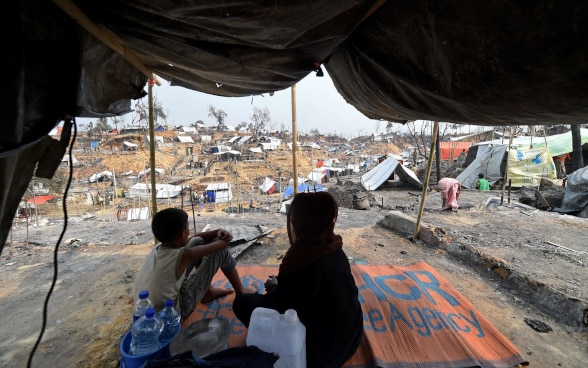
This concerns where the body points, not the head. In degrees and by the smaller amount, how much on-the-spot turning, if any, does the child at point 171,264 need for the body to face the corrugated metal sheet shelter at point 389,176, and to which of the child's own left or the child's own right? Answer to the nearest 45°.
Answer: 0° — they already face it

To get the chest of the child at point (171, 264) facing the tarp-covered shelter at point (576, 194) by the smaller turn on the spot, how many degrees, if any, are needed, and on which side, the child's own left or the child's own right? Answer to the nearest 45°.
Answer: approximately 45° to the child's own right

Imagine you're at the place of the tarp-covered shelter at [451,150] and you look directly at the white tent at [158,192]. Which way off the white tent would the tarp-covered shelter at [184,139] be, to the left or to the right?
right

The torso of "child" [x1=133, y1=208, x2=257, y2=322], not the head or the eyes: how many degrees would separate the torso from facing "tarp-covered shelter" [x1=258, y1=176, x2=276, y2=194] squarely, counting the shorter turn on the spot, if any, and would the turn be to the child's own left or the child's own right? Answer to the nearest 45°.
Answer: approximately 45° to the child's own left

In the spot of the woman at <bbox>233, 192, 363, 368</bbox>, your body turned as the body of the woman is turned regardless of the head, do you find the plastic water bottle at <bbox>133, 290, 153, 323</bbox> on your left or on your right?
on your left

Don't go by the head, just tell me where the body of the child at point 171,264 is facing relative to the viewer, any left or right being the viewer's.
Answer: facing away from the viewer and to the right of the viewer

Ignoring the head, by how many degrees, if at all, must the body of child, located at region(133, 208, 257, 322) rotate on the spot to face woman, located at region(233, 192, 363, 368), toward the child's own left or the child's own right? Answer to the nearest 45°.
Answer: approximately 90° to the child's own right

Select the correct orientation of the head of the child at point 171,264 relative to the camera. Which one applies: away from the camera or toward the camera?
away from the camera

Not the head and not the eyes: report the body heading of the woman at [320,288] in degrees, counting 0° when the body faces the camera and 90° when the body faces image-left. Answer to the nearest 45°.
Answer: approximately 135°

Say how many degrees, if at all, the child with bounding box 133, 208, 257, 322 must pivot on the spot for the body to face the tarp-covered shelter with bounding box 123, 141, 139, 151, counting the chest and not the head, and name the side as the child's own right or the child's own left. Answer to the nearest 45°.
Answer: approximately 45° to the child's own left
